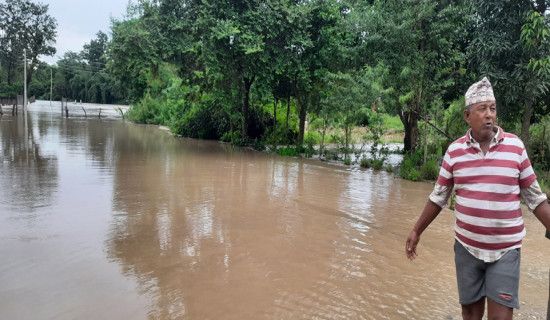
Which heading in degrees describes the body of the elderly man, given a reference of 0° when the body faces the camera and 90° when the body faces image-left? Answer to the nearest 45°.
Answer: approximately 0°

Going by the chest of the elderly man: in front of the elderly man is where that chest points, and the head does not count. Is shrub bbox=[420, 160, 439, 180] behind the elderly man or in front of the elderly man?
behind

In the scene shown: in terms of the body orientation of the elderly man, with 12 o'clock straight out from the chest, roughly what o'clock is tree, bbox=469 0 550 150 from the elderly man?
The tree is roughly at 6 o'clock from the elderly man.

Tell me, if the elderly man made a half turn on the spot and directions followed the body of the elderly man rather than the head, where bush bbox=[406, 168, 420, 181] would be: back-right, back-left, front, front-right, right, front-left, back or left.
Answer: front

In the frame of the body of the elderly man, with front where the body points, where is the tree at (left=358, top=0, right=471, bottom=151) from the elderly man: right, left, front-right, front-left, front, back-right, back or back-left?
back

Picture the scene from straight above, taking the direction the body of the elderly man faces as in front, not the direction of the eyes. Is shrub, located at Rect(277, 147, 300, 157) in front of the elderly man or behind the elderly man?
behind
